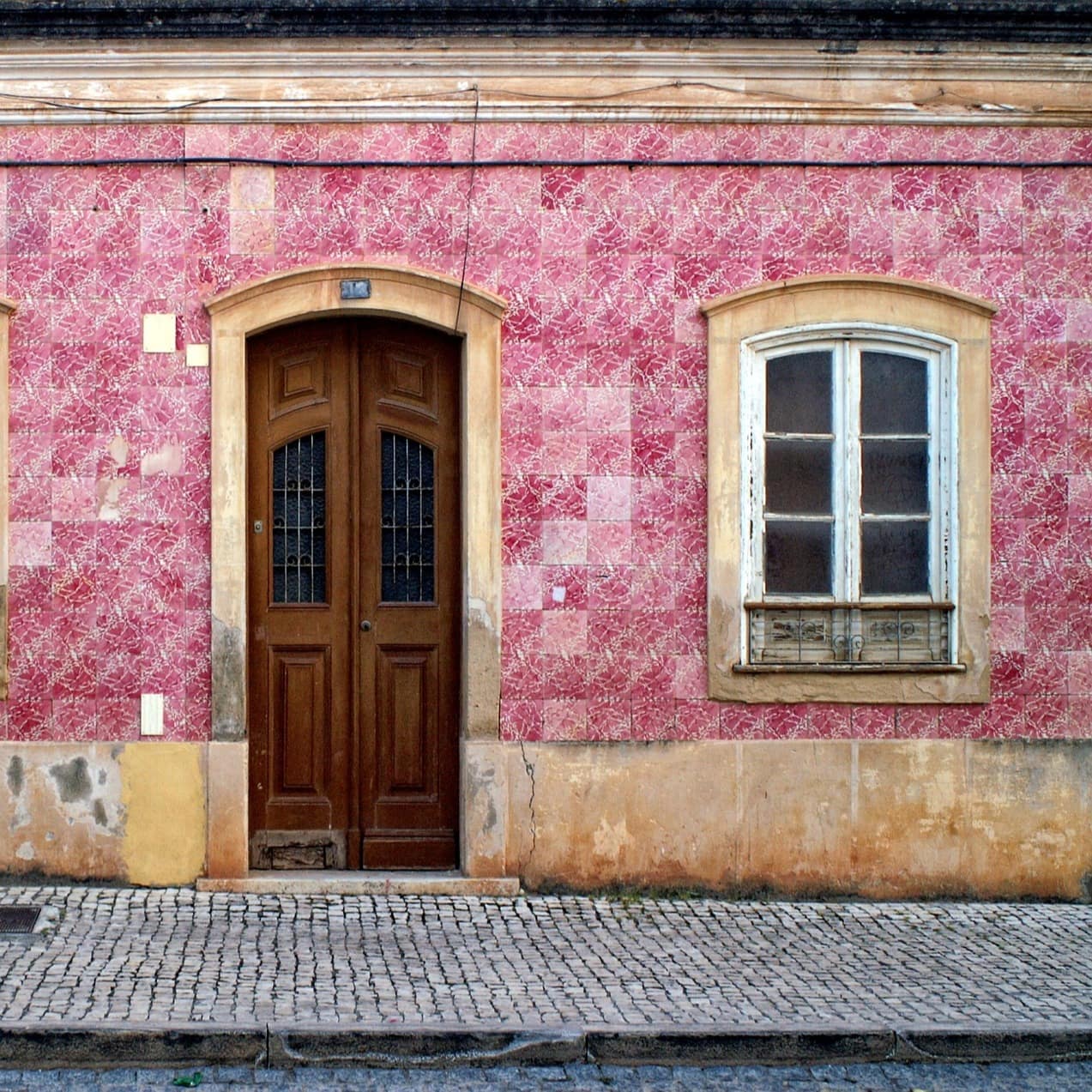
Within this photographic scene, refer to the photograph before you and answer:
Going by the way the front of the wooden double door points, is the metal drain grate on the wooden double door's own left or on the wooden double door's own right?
on the wooden double door's own right

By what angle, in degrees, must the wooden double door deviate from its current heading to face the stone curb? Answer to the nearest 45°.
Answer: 0° — it already faces it

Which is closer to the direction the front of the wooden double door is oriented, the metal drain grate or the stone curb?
the stone curb

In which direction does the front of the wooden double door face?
toward the camera

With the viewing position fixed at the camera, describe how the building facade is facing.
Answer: facing the viewer
